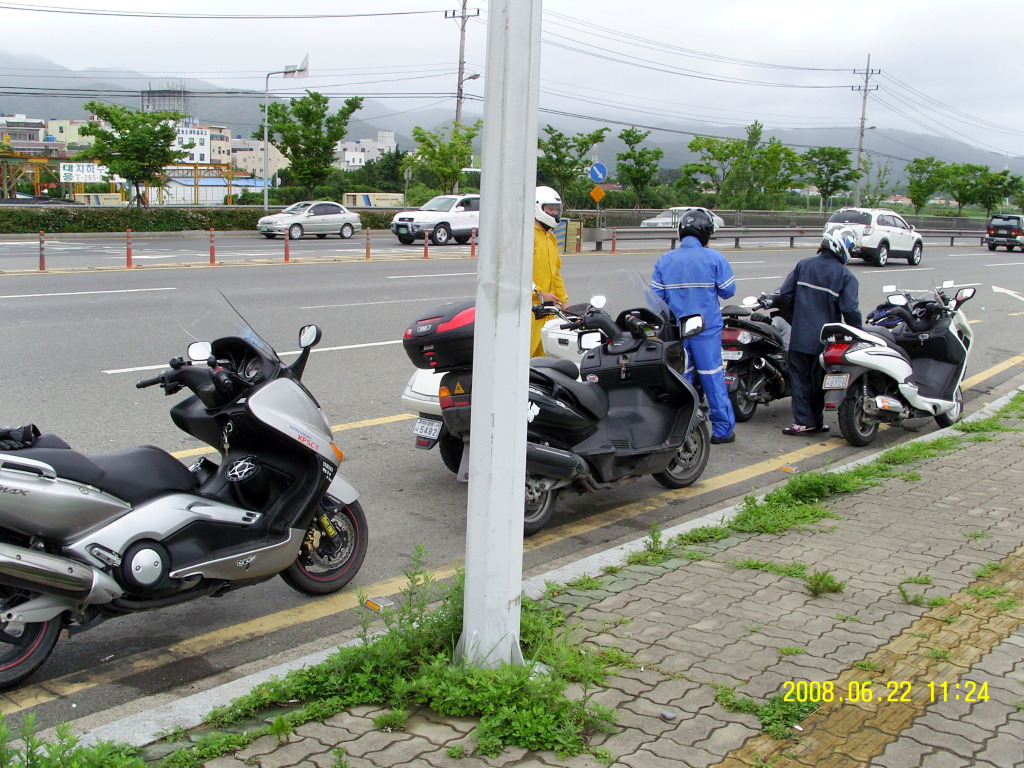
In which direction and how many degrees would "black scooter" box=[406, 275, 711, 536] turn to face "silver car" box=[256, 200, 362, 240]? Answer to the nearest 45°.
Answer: approximately 45° to its left

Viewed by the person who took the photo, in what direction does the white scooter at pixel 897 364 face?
facing away from the viewer and to the right of the viewer

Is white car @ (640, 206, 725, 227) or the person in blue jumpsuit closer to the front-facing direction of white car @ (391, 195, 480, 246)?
the person in blue jumpsuit

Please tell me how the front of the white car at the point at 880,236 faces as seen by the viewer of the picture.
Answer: facing away from the viewer and to the right of the viewer

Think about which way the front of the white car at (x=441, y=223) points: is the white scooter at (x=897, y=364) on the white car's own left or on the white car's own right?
on the white car's own left

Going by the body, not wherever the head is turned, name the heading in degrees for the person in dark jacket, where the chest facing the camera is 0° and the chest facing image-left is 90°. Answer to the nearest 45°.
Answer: approximately 225°

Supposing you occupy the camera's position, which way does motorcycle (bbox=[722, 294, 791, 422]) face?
facing away from the viewer and to the right of the viewer

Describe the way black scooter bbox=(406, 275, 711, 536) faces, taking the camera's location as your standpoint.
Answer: facing away from the viewer and to the right of the viewer

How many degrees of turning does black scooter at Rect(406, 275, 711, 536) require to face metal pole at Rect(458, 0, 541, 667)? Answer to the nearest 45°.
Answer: approximately 135° to its right

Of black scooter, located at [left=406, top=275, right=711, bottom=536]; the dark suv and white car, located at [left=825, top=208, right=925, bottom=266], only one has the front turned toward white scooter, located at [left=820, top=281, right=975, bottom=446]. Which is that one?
the black scooter

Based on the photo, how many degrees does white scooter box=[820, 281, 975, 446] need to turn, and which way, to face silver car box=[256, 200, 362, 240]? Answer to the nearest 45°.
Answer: approximately 90° to its left

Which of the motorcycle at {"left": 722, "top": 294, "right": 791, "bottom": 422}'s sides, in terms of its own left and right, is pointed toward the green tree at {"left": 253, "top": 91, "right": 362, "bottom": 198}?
left
